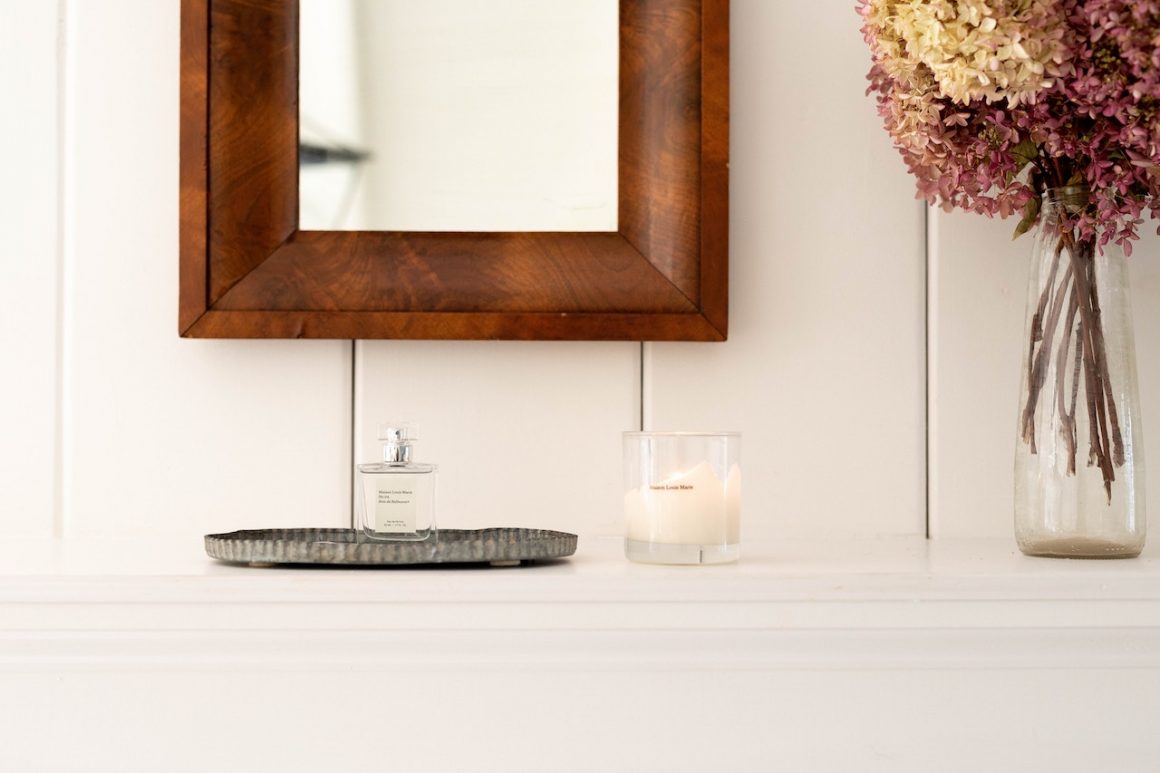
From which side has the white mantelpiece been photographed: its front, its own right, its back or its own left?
front
